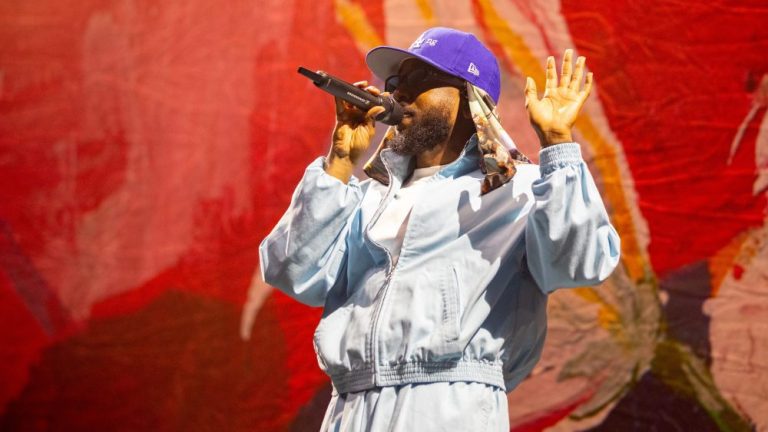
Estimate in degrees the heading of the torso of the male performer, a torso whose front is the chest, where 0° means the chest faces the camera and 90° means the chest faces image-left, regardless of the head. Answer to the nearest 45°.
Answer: approximately 45°
